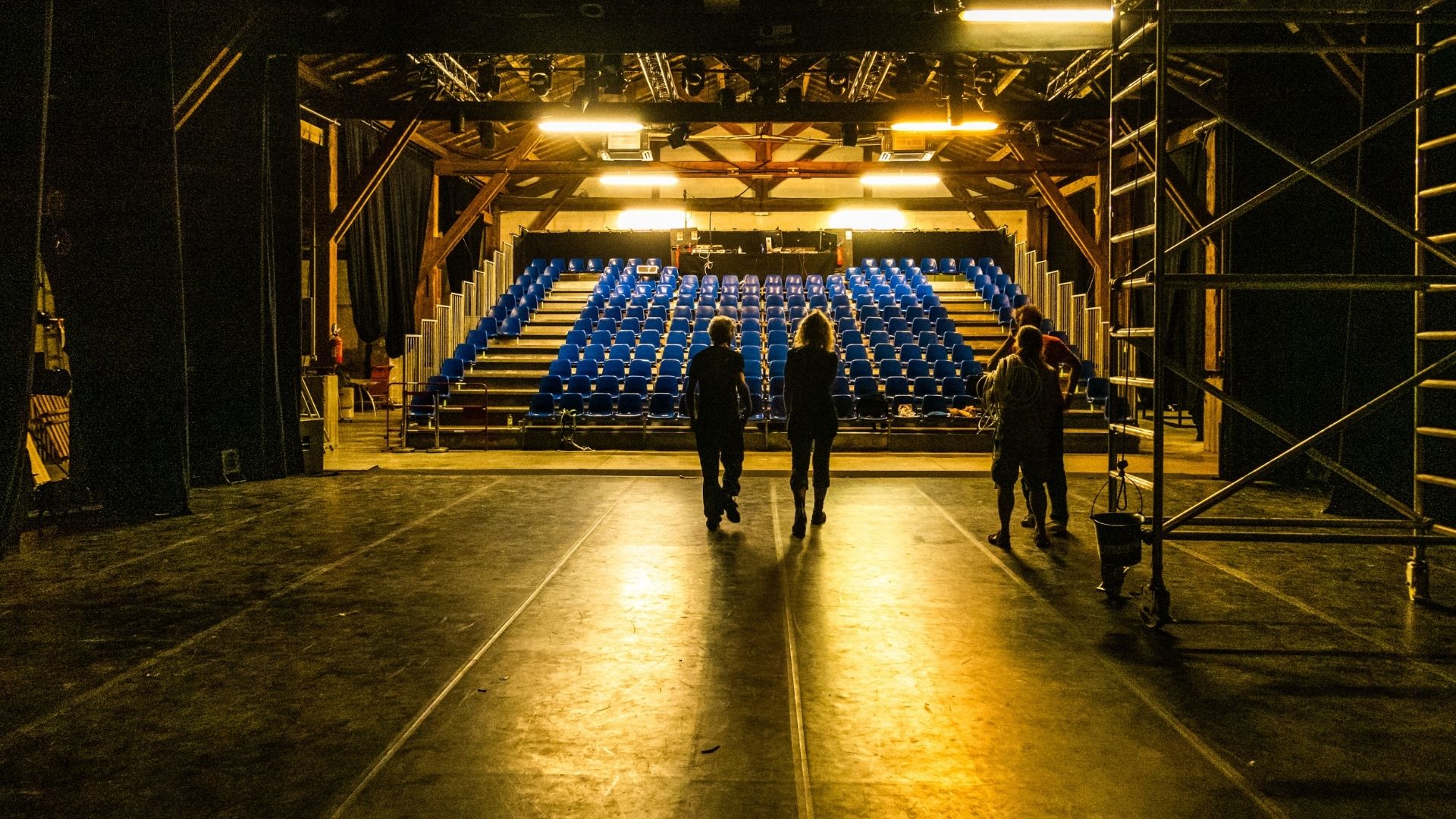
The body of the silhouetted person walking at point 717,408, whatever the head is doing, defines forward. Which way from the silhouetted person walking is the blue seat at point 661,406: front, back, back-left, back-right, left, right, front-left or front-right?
front

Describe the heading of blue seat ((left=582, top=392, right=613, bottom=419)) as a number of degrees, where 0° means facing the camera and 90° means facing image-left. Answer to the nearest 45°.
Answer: approximately 0°

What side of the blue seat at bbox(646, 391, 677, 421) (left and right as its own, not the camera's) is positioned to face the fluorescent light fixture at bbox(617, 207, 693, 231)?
back

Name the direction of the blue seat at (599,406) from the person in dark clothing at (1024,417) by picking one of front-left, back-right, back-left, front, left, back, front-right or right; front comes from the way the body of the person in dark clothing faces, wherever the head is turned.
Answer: front-left

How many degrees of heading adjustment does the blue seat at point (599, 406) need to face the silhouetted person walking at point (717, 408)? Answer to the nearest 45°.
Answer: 0° — it already faces them

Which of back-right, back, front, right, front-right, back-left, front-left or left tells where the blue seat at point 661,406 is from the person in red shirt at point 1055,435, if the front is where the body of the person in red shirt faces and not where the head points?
back-right

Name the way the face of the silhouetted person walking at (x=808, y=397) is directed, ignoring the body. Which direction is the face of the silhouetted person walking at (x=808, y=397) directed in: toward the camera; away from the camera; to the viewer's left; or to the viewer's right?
away from the camera

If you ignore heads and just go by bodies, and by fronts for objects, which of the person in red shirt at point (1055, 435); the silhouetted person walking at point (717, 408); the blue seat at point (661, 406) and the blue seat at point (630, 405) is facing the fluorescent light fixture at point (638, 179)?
the silhouetted person walking

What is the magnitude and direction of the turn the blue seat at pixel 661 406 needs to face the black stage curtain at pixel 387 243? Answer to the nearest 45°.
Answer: approximately 135° to its right

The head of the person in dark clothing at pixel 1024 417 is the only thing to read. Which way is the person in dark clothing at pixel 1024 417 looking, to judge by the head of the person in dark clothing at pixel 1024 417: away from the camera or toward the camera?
away from the camera

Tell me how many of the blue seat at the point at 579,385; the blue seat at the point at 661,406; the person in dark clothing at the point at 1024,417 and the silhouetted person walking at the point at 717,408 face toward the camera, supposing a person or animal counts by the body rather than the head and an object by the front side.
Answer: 2

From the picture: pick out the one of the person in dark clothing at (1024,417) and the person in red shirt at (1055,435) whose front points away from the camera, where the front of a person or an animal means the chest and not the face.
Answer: the person in dark clothing at (1024,417)
